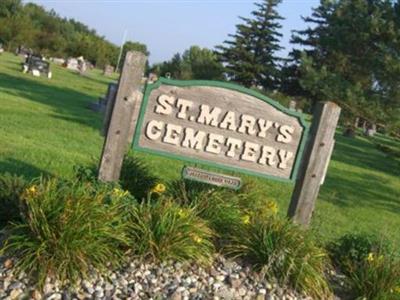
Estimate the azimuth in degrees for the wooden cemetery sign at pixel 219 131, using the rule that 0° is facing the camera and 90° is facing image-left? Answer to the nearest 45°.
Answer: approximately 0°

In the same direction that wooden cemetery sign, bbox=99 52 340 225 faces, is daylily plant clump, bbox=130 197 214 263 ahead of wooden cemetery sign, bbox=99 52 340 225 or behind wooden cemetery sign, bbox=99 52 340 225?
ahead

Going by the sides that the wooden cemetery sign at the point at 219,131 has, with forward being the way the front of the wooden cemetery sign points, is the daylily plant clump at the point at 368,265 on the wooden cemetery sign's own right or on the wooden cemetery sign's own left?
on the wooden cemetery sign's own left

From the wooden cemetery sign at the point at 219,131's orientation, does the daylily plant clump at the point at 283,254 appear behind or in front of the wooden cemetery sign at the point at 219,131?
in front

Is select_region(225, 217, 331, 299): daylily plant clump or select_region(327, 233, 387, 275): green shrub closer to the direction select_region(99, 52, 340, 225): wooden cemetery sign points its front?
the daylily plant clump

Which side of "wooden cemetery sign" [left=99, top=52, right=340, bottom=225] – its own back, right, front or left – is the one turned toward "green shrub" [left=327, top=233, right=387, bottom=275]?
left

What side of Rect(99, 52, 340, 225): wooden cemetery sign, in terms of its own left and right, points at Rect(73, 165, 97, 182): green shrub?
right

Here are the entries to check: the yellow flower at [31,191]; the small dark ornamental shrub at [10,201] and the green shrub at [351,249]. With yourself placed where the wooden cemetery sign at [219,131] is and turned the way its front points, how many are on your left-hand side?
1

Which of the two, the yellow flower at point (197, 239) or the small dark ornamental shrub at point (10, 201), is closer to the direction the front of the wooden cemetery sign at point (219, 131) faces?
the yellow flower
